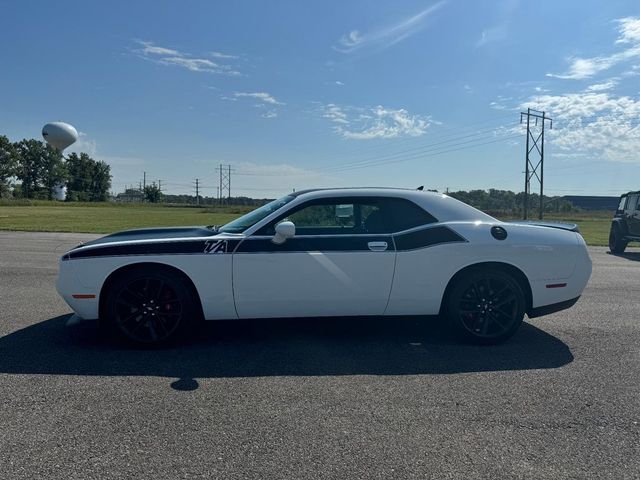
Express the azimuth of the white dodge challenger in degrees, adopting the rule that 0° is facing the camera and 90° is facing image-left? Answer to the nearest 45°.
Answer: approximately 90°

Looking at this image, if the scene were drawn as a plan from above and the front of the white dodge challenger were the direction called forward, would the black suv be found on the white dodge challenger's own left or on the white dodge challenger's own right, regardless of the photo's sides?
on the white dodge challenger's own right
